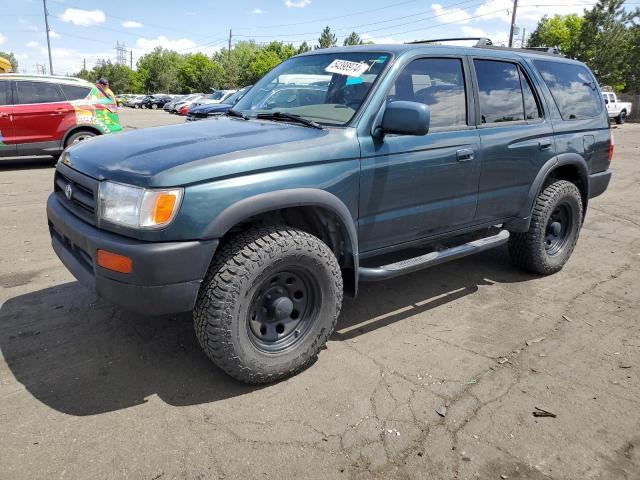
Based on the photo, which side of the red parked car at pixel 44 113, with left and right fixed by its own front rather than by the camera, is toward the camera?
left

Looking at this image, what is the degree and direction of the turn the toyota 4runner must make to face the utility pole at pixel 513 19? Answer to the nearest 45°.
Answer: approximately 135° to its right

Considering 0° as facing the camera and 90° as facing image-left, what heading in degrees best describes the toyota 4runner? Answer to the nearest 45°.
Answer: approximately 45°

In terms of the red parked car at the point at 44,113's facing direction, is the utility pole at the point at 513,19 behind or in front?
behind

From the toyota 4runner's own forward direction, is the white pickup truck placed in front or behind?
behind

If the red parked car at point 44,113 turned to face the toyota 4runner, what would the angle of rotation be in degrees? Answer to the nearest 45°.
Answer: approximately 90° to its left

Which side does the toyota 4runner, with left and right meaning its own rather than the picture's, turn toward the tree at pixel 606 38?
back
